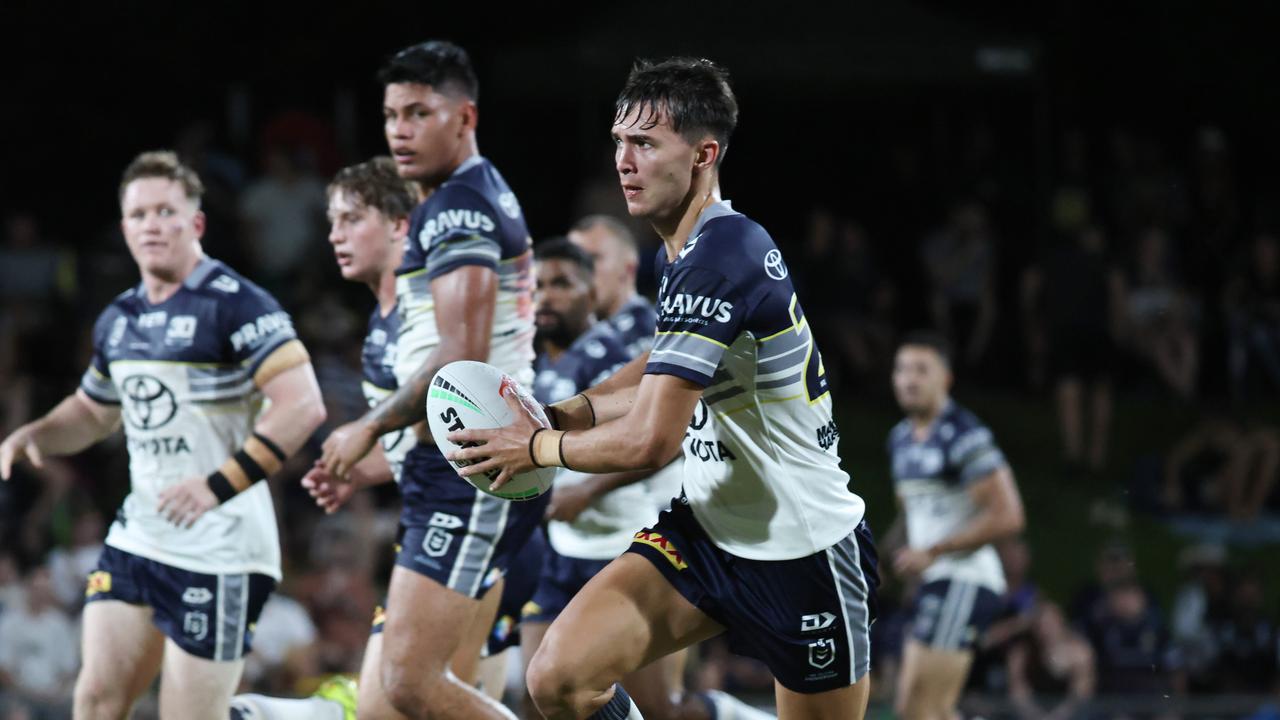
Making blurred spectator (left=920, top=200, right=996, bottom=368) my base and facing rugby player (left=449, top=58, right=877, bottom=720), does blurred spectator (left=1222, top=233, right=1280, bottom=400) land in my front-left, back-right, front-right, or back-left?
back-left

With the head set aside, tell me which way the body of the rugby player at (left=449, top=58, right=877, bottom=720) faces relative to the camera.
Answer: to the viewer's left

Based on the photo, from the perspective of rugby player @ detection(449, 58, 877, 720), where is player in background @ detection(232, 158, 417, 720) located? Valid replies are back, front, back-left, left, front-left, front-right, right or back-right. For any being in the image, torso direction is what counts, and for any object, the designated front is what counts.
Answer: front-right

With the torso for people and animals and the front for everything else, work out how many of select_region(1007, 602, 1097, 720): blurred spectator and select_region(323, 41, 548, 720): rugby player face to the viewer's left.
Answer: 1

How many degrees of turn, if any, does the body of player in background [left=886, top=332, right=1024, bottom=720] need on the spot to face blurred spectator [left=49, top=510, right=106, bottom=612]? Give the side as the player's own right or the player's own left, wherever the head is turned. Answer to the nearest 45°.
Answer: approximately 45° to the player's own right

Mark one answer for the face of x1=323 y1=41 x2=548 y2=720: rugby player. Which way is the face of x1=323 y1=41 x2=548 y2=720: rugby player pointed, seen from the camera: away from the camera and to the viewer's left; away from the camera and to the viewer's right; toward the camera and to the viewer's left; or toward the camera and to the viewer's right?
toward the camera and to the viewer's left

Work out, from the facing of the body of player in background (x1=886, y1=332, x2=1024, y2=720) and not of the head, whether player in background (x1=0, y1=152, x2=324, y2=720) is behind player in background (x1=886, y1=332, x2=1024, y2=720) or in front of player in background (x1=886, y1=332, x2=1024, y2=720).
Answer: in front

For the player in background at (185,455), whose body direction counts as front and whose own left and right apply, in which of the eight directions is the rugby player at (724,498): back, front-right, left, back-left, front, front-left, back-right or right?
left

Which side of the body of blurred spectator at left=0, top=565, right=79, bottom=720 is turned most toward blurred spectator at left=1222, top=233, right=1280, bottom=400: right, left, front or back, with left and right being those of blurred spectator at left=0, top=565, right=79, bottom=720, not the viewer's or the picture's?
left

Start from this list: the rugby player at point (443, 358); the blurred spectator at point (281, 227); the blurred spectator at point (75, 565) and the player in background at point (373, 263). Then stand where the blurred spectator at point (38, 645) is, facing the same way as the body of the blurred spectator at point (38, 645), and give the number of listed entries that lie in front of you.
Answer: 2

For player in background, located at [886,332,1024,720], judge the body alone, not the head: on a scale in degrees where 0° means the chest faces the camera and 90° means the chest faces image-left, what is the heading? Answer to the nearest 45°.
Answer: approximately 45°
